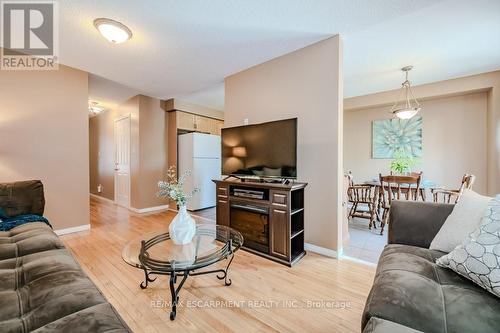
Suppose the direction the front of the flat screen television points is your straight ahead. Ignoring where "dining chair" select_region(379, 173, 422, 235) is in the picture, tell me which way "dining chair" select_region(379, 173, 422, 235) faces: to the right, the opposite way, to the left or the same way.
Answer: the opposite way

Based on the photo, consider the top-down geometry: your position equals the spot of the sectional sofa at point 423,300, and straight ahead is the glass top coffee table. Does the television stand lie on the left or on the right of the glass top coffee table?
right

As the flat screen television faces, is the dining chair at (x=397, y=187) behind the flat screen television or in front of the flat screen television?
behind

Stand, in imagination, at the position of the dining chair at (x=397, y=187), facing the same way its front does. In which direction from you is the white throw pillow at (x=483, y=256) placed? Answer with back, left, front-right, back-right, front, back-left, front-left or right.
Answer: back

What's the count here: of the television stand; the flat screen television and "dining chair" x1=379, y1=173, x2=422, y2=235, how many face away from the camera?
1

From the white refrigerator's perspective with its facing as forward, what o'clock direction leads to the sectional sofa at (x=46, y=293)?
The sectional sofa is roughly at 2 o'clock from the white refrigerator.

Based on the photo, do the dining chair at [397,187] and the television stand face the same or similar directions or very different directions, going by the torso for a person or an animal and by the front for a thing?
very different directions

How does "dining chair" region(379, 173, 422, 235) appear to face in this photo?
away from the camera

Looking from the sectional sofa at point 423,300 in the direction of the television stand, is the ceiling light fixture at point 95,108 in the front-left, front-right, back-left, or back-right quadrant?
front-left

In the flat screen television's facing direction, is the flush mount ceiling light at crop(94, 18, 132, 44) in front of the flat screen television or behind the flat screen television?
in front

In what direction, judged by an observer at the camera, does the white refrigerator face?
facing the viewer and to the right of the viewer

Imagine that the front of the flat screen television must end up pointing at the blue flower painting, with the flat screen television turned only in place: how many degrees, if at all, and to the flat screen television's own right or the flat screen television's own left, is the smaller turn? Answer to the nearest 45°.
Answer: approximately 180°

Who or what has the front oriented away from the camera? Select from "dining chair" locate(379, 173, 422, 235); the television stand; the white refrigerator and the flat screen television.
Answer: the dining chair

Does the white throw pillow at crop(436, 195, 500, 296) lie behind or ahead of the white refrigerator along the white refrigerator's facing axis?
ahead

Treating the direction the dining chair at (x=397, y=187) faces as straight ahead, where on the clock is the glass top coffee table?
The glass top coffee table is roughly at 7 o'clock from the dining chair.

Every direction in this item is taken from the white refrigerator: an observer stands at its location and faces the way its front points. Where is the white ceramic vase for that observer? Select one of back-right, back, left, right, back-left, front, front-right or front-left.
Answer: front-right

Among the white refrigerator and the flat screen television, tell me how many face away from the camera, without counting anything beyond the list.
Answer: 0
